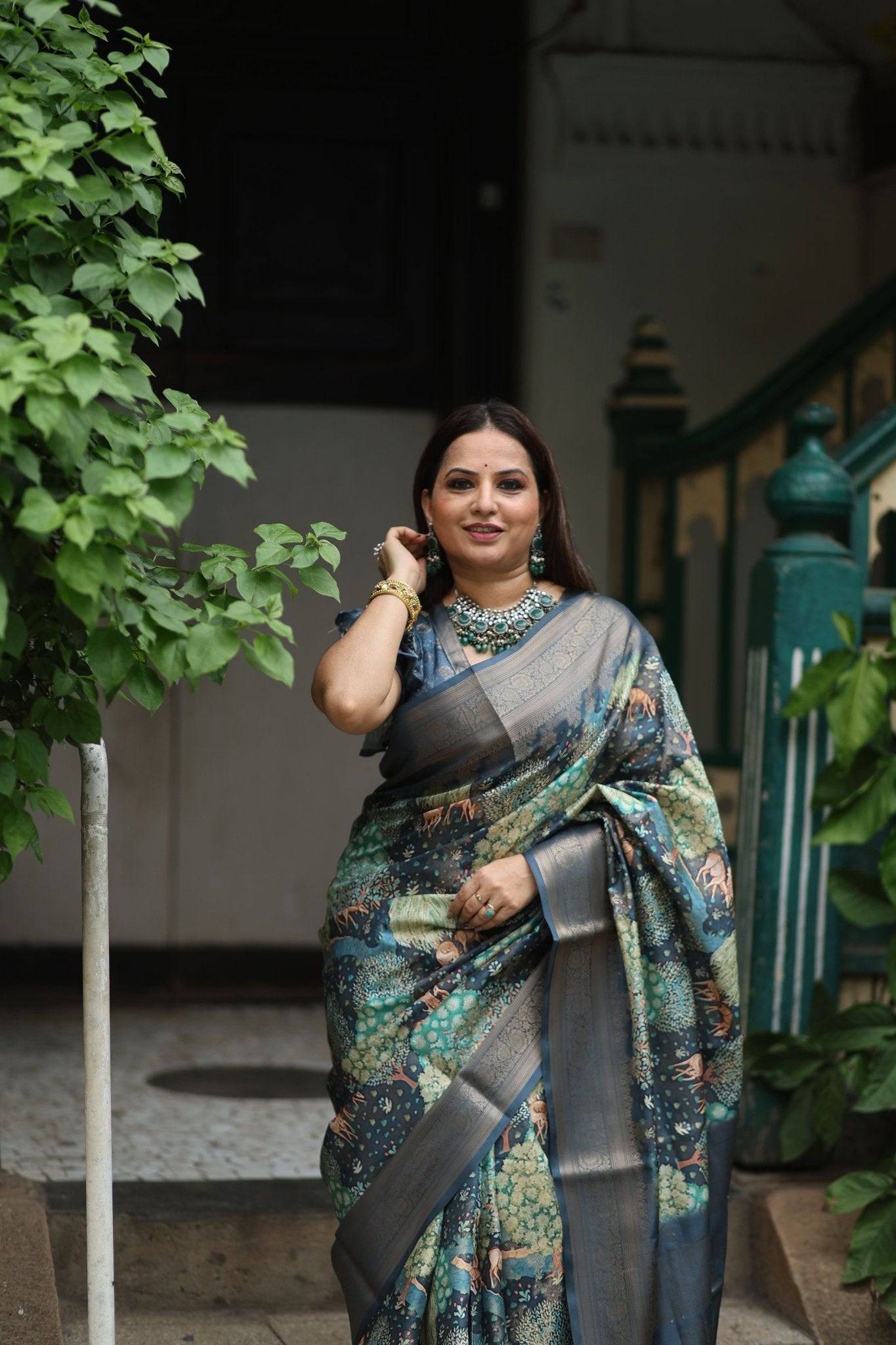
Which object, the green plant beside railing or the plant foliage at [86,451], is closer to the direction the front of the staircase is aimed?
the plant foliage

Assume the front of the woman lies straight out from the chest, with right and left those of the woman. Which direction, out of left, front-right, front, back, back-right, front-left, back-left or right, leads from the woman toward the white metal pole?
front-right

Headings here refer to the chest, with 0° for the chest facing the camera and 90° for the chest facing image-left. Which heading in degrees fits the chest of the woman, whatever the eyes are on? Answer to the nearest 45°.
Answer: approximately 0°

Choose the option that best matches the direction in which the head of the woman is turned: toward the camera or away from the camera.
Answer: toward the camera

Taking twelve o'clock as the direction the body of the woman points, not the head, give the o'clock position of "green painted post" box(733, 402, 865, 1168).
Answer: The green painted post is roughly at 7 o'clock from the woman.

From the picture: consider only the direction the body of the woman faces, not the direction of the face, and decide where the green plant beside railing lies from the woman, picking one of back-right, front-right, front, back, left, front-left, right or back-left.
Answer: back-left

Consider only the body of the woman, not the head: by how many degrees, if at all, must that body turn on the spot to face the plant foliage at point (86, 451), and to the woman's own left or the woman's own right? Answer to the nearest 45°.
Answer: approximately 45° to the woman's own right
